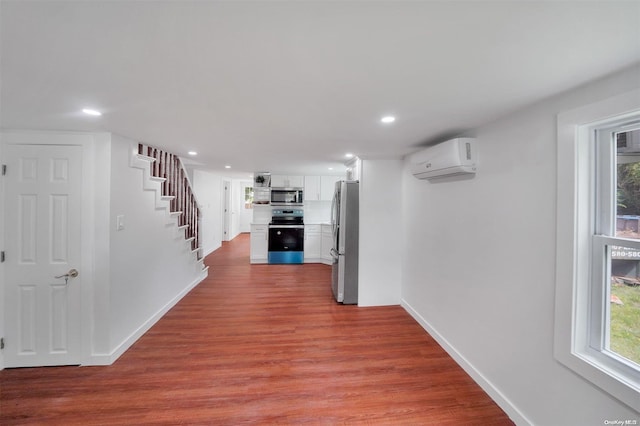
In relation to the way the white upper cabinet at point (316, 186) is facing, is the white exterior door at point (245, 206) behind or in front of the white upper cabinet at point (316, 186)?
behind

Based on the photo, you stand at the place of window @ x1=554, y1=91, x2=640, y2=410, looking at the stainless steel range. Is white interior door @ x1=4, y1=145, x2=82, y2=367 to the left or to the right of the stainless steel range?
left

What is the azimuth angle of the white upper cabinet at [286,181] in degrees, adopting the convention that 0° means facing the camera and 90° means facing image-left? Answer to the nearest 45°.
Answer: approximately 0°

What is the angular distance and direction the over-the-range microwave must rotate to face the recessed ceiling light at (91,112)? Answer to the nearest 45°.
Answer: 0° — it already faces it

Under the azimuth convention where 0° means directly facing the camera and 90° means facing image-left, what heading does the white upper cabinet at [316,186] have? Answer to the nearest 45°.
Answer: approximately 0°

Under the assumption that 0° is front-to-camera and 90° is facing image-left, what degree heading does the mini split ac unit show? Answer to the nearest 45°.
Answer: approximately 45°
